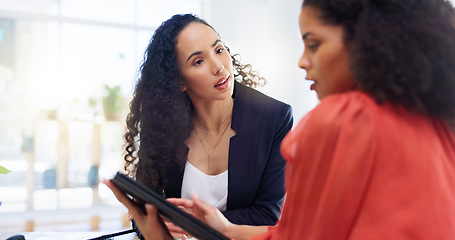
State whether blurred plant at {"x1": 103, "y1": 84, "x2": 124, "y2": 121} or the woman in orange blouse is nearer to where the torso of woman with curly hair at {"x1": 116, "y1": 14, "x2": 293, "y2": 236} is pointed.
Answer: the woman in orange blouse

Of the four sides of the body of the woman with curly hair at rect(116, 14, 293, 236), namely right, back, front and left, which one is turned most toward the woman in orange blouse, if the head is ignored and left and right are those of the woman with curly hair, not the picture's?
front

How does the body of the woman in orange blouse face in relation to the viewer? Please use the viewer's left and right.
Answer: facing away from the viewer and to the left of the viewer

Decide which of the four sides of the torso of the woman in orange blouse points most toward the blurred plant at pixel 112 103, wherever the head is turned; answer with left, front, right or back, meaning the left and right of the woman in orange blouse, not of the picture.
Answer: front

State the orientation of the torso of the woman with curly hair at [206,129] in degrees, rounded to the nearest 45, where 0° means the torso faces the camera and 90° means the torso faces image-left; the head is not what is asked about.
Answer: approximately 0°

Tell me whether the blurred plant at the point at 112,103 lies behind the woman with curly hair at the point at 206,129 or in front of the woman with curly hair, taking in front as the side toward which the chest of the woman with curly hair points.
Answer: behind

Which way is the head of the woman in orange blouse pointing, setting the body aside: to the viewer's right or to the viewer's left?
to the viewer's left

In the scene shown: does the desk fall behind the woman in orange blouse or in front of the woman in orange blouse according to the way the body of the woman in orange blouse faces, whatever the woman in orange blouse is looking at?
in front

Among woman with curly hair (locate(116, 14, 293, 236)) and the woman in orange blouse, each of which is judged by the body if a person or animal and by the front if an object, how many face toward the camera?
1

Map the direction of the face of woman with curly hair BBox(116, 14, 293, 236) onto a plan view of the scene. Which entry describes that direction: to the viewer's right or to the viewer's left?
to the viewer's right
